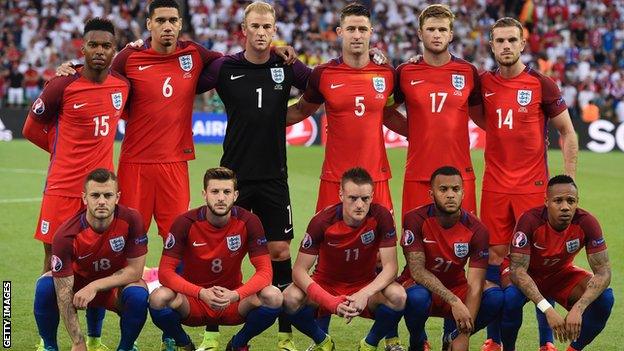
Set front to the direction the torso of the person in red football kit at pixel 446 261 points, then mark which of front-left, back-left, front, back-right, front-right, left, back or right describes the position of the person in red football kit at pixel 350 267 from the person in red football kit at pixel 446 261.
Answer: right

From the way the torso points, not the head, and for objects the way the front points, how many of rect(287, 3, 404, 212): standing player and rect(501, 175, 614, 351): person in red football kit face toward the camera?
2

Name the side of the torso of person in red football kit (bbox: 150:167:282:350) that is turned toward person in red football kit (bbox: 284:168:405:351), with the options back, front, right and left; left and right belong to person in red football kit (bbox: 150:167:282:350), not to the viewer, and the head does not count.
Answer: left

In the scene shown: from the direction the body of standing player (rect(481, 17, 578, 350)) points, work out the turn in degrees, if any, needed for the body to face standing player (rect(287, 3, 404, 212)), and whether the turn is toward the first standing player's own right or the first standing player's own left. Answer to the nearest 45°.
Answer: approximately 90° to the first standing player's own right

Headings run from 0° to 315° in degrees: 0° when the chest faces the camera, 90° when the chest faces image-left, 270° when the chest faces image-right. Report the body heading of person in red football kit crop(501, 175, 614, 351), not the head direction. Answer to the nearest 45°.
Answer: approximately 0°

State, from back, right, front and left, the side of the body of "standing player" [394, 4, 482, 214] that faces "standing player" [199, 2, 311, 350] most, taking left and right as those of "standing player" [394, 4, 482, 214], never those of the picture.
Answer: right
